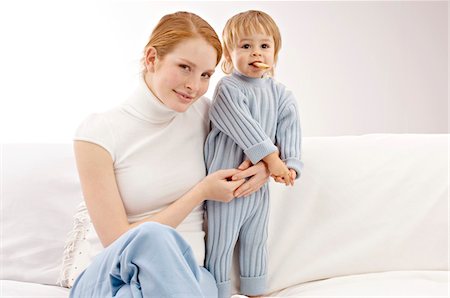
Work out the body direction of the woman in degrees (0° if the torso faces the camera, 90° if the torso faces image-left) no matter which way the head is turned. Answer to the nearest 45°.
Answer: approximately 315°
